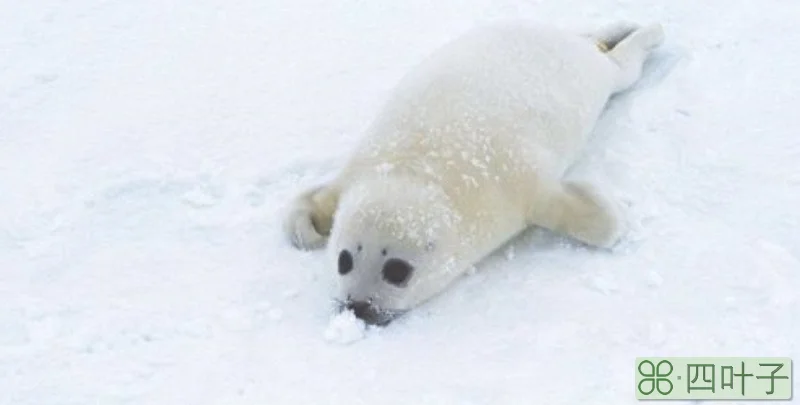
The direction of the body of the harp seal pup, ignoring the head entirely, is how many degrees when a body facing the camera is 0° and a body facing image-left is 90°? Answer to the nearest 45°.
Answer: approximately 45°
